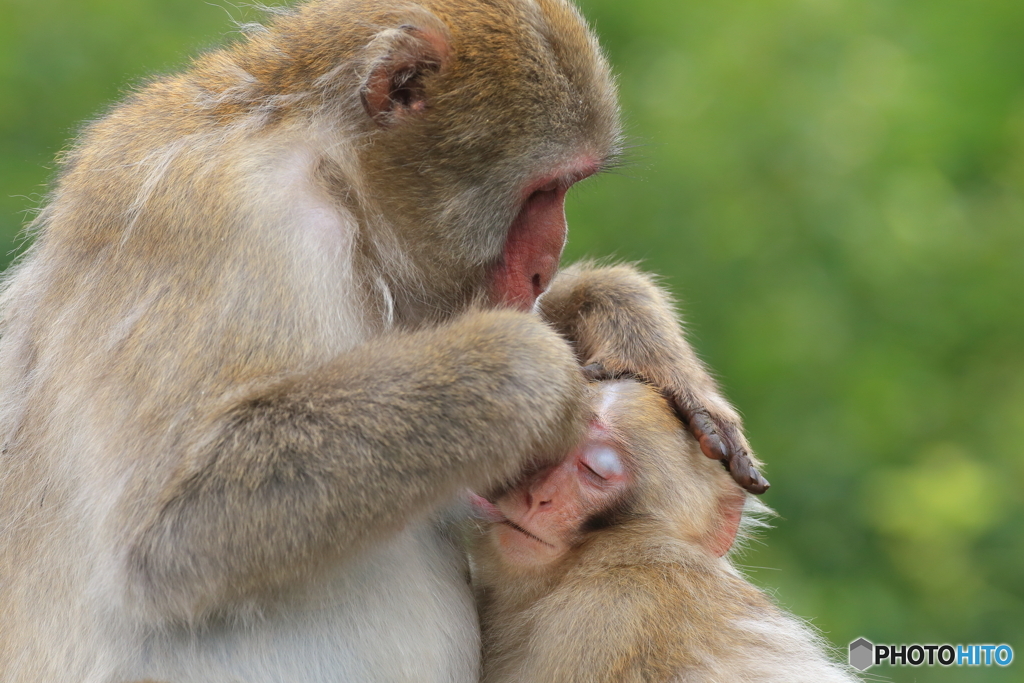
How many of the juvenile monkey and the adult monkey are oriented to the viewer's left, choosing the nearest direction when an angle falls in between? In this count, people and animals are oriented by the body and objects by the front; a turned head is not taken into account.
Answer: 1

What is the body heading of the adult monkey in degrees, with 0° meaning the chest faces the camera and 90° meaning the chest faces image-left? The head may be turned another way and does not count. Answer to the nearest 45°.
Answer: approximately 270°

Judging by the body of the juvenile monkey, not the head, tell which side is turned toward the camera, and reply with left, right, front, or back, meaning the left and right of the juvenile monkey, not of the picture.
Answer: left

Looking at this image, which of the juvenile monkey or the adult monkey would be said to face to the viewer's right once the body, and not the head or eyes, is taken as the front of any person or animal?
the adult monkey

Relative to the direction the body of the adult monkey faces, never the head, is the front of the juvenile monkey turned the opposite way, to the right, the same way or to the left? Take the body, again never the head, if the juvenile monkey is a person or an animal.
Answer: the opposite way
